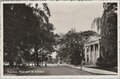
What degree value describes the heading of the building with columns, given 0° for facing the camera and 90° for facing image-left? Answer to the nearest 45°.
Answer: approximately 45°
